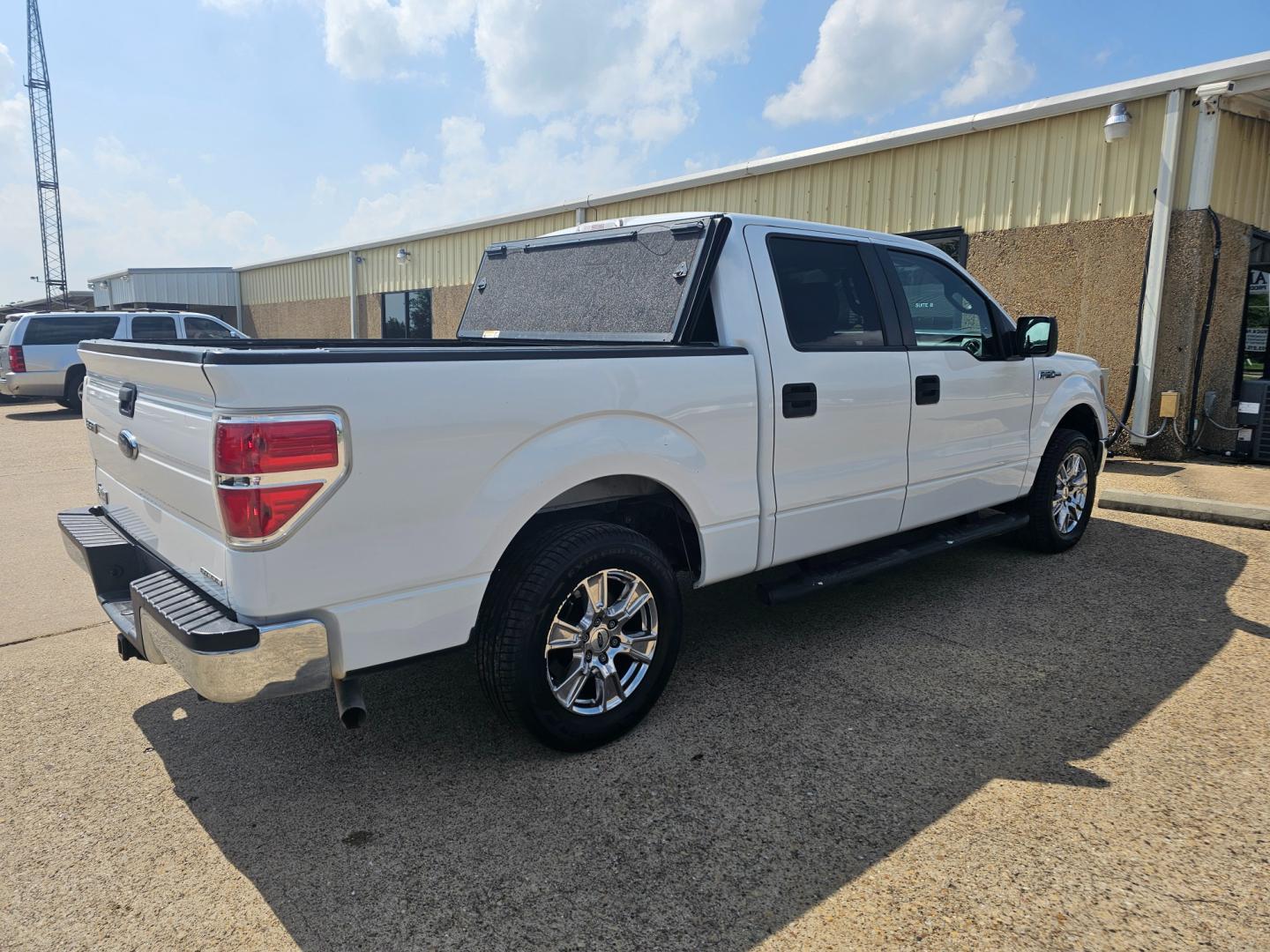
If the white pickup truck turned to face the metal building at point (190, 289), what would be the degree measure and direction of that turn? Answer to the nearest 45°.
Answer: approximately 90° to its left

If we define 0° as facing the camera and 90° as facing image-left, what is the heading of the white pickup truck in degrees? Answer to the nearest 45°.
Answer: approximately 225°

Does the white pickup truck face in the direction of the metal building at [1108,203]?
yes

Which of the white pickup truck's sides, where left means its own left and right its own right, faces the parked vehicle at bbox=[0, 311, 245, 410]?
left

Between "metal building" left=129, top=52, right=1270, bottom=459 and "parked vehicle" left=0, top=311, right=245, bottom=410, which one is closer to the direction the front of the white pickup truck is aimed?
the metal building
